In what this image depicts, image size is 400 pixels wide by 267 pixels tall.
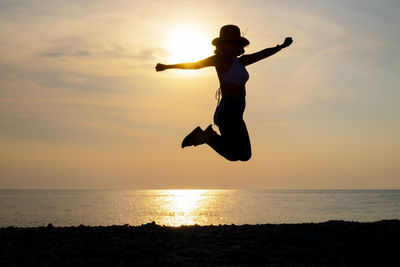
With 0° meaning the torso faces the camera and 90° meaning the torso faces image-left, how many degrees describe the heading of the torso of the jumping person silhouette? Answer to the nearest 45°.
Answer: approximately 315°
